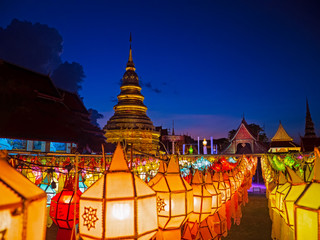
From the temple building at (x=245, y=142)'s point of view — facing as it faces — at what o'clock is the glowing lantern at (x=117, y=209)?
The glowing lantern is roughly at 12 o'clock from the temple building.

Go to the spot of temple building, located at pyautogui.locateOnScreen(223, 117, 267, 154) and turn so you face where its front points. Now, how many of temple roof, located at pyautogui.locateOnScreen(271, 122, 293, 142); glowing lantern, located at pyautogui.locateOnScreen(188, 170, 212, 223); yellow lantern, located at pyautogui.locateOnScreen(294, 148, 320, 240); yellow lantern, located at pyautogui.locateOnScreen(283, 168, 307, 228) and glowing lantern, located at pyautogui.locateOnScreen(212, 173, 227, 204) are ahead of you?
4

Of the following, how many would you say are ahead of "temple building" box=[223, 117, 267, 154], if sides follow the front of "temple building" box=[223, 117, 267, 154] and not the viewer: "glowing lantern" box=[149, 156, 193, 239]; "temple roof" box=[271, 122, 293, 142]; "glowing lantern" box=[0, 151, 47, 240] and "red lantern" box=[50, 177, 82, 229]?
3

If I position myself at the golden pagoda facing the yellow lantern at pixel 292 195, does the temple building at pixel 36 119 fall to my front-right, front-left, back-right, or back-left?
front-right

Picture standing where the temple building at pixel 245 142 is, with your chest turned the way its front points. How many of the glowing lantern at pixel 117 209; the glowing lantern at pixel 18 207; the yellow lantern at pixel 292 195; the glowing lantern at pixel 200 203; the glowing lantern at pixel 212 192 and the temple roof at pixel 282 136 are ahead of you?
5

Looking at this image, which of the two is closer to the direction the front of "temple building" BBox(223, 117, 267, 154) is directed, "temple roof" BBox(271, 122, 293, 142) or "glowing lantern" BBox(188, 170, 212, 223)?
the glowing lantern

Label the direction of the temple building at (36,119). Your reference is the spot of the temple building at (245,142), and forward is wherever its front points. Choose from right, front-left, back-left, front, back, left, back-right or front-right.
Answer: front-right

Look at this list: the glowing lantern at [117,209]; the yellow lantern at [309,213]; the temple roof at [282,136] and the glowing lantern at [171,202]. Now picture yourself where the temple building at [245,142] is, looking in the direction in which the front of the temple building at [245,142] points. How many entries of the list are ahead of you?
3

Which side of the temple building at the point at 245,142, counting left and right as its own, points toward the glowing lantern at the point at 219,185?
front

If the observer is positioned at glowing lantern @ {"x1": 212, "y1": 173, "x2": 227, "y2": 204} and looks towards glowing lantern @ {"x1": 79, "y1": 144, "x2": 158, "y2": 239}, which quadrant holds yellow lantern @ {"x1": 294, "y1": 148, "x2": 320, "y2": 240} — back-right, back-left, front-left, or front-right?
front-left

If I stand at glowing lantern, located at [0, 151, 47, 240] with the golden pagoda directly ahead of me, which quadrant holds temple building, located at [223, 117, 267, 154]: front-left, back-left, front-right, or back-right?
front-right

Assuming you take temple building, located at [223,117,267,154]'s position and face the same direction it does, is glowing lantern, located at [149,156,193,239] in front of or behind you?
in front

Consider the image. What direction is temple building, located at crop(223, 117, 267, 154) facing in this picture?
toward the camera

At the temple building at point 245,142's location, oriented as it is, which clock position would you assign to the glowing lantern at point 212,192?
The glowing lantern is roughly at 12 o'clock from the temple building.

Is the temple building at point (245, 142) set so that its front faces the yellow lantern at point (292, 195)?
yes

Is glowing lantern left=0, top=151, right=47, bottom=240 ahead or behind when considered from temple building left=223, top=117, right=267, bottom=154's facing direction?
ahead

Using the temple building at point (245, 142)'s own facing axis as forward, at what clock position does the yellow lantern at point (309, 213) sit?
The yellow lantern is roughly at 12 o'clock from the temple building.

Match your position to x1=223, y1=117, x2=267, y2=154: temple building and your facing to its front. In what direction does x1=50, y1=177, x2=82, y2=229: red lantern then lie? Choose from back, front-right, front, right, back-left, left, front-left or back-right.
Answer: front
